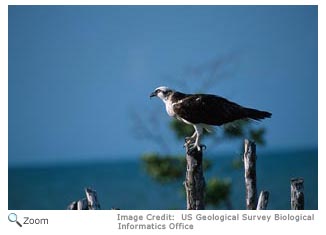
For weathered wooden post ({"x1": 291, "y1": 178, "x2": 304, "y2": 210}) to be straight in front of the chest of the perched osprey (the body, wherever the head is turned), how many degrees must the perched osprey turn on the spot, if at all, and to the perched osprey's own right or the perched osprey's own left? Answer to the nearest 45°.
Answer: approximately 180°

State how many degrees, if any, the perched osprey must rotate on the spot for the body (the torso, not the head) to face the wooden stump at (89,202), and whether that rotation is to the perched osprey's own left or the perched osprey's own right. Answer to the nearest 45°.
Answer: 0° — it already faces it

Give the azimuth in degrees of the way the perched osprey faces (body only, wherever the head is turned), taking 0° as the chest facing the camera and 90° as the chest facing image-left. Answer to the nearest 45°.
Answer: approximately 90°
